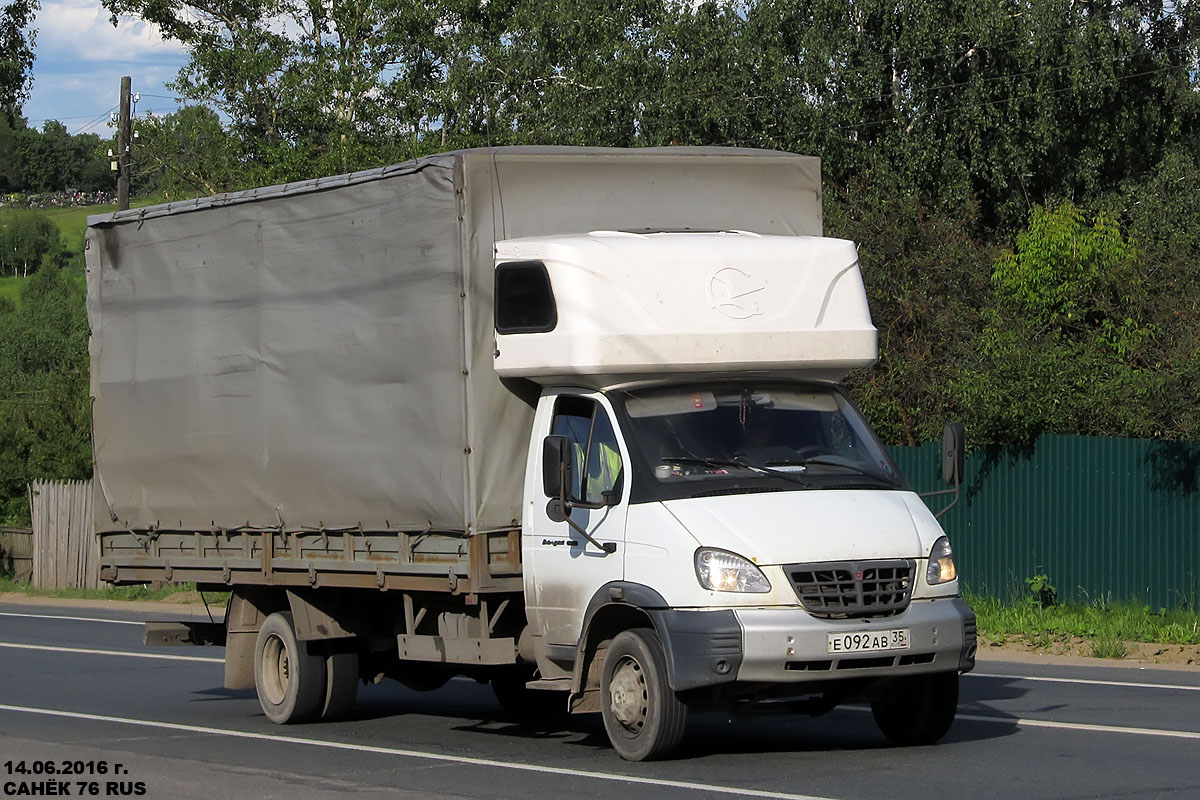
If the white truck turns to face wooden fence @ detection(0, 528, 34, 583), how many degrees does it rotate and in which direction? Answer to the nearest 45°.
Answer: approximately 180°

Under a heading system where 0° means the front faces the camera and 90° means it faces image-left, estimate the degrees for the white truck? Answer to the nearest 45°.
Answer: approximately 315°

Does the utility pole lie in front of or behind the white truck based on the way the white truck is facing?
behind

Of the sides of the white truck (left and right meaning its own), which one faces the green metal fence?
left

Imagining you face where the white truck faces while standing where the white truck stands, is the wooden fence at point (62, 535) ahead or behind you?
behind

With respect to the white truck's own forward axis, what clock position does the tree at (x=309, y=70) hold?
The tree is roughly at 7 o'clock from the white truck.

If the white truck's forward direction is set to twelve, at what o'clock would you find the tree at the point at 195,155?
The tree is roughly at 7 o'clock from the white truck.
